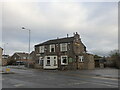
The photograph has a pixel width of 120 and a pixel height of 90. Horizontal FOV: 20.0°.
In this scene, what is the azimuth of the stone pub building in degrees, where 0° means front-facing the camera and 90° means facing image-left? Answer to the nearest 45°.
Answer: approximately 45°
